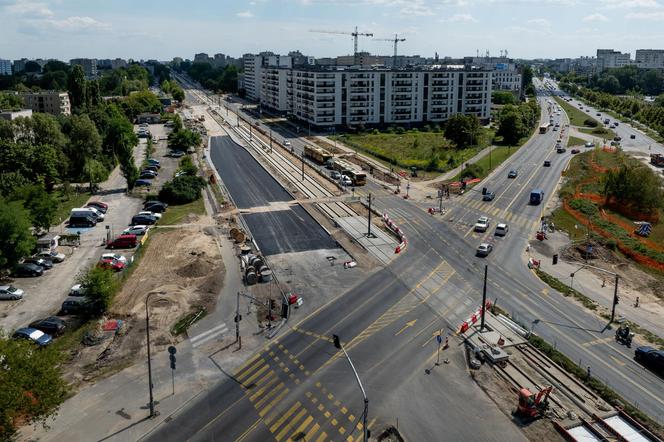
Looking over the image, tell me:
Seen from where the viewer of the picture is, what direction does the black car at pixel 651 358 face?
facing away from the viewer and to the left of the viewer

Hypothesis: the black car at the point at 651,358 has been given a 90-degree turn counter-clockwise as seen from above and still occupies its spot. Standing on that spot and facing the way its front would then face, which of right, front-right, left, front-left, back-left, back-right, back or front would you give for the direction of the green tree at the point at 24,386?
front

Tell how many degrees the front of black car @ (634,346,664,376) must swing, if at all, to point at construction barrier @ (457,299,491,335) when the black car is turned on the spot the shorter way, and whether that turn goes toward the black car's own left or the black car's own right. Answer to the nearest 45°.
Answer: approximately 45° to the black car's own left

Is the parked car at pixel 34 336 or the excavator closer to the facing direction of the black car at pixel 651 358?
the parked car

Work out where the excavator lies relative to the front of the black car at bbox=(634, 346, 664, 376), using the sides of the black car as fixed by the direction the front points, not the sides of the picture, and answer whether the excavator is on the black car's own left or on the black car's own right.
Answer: on the black car's own left

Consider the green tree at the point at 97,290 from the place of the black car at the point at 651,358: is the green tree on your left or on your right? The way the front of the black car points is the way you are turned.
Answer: on your left

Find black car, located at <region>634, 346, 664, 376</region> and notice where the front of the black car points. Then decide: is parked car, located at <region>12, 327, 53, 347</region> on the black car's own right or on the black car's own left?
on the black car's own left

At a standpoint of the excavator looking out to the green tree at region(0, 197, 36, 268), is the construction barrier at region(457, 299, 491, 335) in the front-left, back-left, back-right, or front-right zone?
front-right
